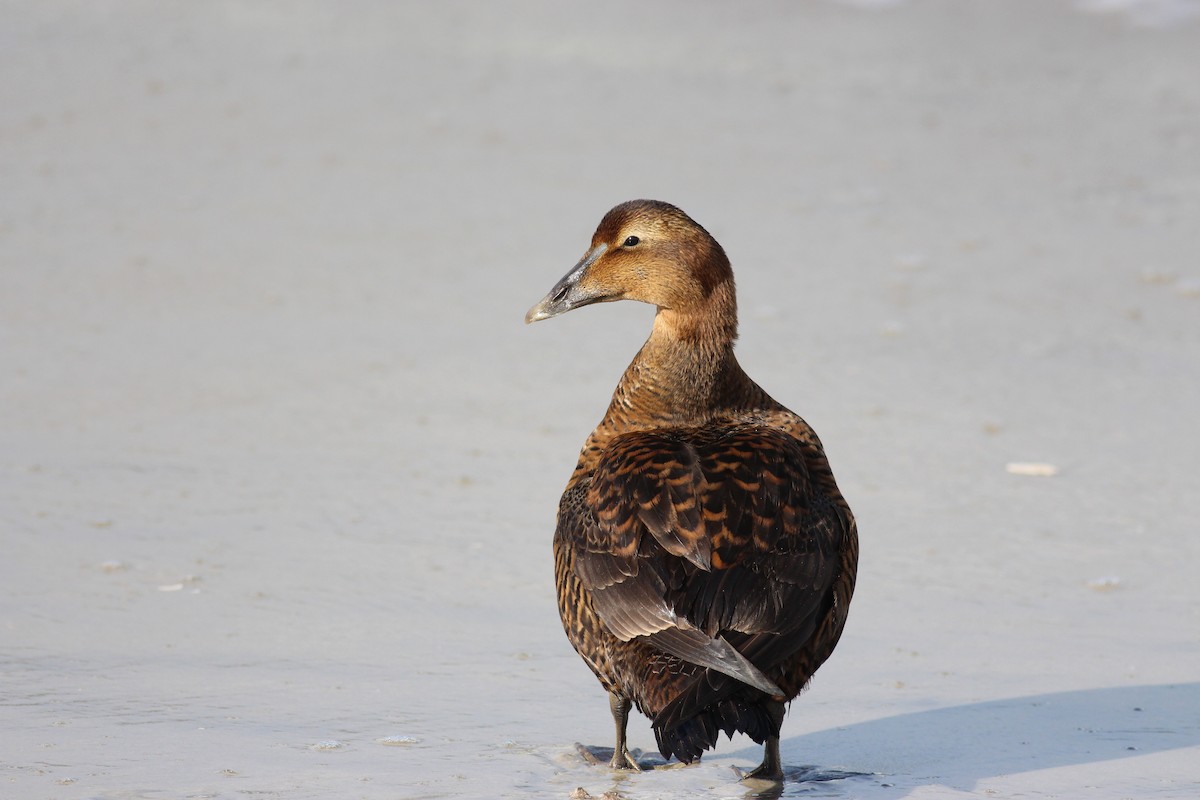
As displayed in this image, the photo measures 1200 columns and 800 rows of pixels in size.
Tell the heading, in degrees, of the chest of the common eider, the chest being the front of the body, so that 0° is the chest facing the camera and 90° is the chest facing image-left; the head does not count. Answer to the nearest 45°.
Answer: approximately 180°
